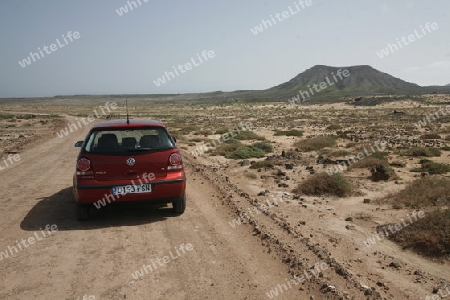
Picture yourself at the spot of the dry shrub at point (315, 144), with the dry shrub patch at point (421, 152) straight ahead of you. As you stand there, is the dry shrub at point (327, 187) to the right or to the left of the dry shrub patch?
right

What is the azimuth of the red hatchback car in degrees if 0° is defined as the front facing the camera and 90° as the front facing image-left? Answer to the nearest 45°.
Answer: approximately 180°

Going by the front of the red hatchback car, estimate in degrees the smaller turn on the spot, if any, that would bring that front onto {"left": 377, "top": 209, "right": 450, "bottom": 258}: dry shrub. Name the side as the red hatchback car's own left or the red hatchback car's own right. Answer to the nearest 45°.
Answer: approximately 135° to the red hatchback car's own right

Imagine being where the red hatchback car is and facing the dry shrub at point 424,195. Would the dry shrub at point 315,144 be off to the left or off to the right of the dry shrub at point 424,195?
left

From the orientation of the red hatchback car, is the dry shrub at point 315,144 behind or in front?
in front

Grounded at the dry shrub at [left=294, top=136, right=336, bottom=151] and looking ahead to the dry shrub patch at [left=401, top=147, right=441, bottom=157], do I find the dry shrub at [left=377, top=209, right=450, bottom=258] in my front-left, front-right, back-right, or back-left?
front-right

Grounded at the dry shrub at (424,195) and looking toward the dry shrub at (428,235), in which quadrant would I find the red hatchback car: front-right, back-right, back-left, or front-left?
front-right

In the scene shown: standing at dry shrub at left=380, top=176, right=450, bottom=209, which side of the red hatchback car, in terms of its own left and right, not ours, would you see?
right

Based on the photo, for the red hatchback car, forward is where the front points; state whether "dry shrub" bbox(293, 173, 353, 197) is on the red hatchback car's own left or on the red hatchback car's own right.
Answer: on the red hatchback car's own right
